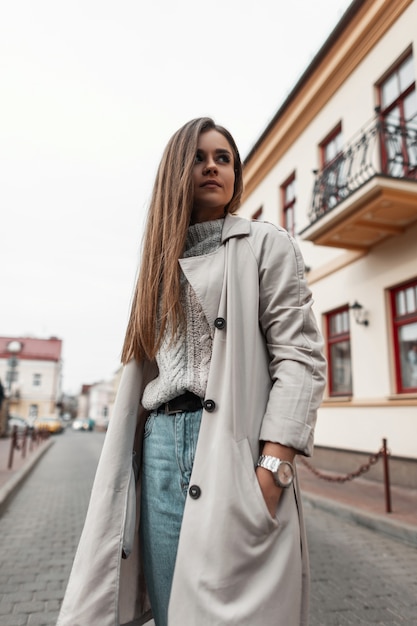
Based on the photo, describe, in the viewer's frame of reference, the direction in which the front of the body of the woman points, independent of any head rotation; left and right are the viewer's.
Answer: facing the viewer and to the left of the viewer
